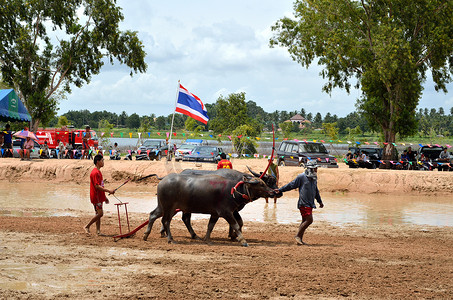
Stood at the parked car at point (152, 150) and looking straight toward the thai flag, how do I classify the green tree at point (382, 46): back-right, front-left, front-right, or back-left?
front-left

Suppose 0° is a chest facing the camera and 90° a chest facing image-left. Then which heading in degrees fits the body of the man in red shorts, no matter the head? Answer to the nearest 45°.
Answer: approximately 315°

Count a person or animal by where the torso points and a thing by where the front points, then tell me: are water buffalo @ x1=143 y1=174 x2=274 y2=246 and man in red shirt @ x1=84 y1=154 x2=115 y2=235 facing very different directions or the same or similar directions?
same or similar directions

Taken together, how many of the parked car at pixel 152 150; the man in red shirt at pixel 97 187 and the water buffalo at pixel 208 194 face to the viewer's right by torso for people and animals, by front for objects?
2

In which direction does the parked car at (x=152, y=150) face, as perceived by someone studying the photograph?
facing the viewer and to the left of the viewer

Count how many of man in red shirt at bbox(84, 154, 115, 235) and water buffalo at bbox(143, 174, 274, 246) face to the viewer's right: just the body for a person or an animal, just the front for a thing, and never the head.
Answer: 2

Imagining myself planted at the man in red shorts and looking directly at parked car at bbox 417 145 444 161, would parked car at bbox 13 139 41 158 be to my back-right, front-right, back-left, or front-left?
front-left

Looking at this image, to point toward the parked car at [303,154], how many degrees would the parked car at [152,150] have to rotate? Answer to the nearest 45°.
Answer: approximately 90° to its left

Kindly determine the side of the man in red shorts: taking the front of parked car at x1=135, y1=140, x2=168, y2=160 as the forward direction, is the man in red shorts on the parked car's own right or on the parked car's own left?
on the parked car's own left

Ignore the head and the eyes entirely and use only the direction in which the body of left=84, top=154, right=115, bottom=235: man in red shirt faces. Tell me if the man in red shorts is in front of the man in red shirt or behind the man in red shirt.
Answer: in front

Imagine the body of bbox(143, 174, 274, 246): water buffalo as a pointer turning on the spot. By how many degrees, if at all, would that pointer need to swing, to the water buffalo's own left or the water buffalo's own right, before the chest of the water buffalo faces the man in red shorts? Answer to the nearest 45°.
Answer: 0° — it already faces them

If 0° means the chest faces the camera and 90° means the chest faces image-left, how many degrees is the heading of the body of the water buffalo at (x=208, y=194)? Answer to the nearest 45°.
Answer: approximately 270°

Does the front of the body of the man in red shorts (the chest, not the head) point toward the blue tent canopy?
no

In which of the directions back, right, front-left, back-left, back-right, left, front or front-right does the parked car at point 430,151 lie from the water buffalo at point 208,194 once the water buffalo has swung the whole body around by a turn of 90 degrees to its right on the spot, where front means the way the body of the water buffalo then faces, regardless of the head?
back-left

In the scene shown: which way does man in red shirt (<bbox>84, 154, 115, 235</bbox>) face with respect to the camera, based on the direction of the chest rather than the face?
to the viewer's right

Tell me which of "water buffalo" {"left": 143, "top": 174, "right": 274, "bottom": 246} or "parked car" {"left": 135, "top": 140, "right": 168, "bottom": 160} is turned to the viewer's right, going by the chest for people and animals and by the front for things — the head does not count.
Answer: the water buffalo

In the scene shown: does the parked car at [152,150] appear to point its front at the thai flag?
no
